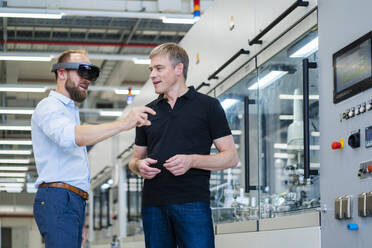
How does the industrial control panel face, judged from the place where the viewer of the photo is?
facing the viewer and to the left of the viewer

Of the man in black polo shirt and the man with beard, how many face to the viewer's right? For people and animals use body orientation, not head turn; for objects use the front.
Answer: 1

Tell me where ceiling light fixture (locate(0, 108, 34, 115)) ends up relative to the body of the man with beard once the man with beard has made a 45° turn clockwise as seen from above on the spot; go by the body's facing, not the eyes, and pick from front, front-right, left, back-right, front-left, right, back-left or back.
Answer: back-left

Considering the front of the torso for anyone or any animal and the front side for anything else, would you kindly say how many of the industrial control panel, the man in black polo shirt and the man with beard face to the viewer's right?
1

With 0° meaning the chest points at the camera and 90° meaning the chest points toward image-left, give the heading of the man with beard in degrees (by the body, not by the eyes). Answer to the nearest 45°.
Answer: approximately 270°

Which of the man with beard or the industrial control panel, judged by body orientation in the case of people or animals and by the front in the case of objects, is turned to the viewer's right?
the man with beard

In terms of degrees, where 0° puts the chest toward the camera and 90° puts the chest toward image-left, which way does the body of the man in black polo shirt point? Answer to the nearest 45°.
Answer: approximately 45°

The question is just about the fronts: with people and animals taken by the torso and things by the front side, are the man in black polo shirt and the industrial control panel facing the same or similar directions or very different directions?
same or similar directions

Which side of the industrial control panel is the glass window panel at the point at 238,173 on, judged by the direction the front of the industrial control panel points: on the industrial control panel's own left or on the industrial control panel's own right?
on the industrial control panel's own right

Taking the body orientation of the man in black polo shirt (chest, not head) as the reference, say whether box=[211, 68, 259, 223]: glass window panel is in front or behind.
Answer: behind

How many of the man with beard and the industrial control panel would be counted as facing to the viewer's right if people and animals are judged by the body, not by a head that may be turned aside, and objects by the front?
1

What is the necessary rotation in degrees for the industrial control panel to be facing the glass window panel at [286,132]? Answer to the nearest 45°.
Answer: approximately 135° to its right
